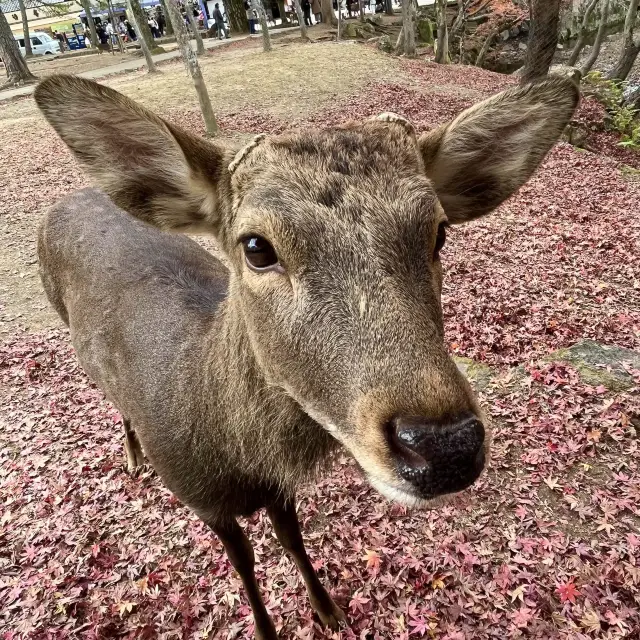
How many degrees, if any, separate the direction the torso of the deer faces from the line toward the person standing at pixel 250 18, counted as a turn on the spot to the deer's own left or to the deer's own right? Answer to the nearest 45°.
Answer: approximately 135° to the deer's own left

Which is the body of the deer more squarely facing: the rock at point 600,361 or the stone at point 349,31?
the rock

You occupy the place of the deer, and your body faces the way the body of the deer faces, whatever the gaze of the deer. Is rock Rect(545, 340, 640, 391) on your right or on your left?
on your left

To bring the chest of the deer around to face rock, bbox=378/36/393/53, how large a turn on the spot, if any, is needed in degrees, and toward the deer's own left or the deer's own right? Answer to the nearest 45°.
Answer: approximately 135° to the deer's own left

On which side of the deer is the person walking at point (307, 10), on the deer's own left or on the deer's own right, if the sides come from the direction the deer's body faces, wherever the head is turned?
on the deer's own left

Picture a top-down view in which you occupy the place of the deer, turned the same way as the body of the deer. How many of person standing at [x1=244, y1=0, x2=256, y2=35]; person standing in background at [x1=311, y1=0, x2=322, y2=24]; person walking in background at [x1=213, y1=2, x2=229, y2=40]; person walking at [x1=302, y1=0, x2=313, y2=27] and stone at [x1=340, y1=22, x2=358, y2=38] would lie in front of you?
0

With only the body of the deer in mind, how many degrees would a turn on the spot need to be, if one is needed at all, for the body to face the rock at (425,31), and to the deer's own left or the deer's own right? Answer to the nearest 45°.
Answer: approximately 135° to the deer's own left

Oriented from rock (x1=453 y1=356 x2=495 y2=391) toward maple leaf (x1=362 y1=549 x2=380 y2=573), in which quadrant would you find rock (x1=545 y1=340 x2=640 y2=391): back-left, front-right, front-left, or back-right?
back-left

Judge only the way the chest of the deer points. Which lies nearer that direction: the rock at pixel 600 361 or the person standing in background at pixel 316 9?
the rock

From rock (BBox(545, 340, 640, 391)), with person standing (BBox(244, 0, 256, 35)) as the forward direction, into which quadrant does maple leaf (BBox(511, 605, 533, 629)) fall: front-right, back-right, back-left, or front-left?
back-left

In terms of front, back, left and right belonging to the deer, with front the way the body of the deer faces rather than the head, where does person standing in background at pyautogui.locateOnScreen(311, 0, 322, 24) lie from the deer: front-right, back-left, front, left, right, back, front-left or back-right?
back-left

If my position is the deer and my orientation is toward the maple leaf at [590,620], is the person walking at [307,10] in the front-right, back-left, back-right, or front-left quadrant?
back-left

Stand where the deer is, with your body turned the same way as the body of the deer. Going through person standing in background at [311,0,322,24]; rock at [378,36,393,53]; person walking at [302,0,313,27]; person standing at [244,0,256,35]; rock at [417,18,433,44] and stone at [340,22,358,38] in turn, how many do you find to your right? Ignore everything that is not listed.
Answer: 0

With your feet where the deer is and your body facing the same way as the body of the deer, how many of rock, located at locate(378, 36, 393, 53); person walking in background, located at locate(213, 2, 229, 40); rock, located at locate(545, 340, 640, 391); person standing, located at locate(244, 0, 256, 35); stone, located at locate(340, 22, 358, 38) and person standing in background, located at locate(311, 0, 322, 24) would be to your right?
0

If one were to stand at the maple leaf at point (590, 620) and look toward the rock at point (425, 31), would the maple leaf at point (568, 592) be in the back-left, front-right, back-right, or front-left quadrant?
front-left

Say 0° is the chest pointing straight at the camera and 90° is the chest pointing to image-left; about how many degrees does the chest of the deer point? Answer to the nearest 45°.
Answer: approximately 315°
